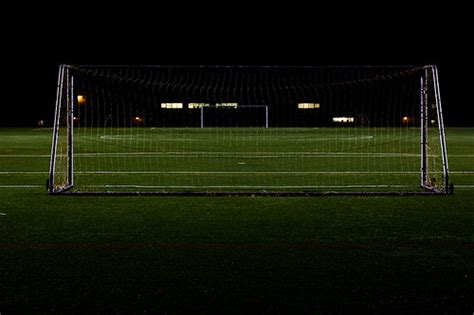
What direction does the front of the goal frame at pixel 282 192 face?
away from the camera
